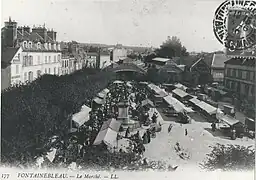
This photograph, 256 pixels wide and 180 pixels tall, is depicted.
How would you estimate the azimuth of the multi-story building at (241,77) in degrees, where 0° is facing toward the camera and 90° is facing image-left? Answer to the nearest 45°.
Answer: approximately 45°

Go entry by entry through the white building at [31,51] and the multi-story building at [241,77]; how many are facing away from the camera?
0

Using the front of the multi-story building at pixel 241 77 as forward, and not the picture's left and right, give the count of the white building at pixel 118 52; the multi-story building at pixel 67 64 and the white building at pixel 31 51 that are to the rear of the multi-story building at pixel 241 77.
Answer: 0

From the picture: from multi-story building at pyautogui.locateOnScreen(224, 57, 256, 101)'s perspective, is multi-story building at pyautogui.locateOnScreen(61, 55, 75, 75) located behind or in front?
in front

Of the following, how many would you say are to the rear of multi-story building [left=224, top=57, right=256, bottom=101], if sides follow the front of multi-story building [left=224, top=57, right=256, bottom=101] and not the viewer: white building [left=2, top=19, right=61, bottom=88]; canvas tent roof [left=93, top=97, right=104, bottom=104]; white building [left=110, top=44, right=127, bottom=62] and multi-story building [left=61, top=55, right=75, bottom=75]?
0

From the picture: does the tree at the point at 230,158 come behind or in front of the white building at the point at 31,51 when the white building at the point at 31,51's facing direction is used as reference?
in front

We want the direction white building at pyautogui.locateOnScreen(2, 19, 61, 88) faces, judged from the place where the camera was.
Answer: facing the viewer and to the right of the viewer

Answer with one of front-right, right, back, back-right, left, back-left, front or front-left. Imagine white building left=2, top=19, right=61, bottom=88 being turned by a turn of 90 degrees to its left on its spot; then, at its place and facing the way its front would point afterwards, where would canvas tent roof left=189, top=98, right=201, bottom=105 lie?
front-right
